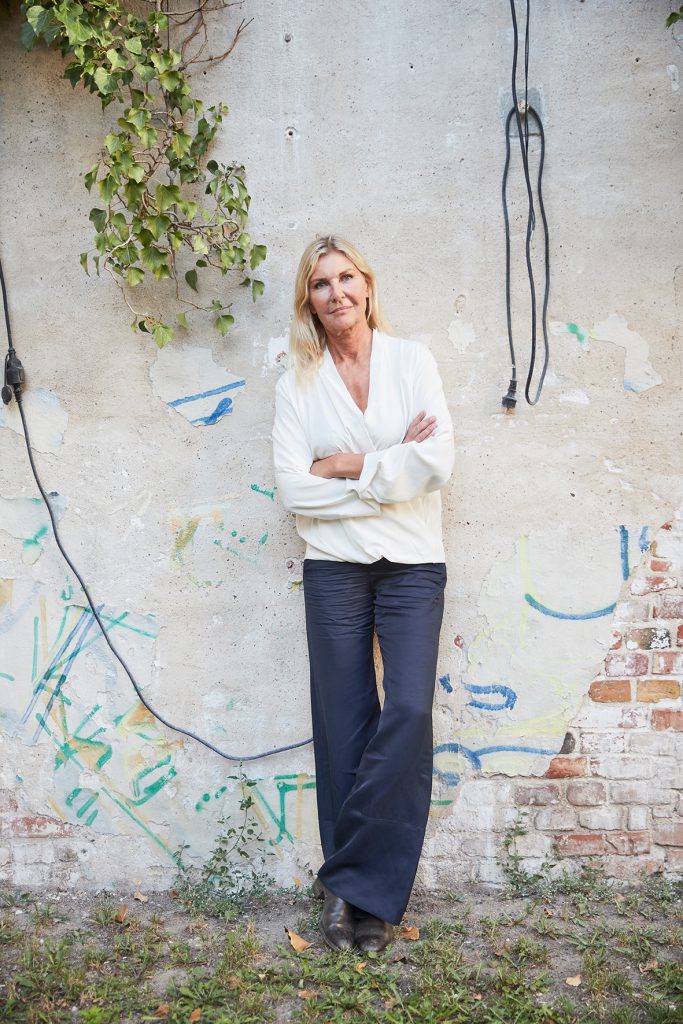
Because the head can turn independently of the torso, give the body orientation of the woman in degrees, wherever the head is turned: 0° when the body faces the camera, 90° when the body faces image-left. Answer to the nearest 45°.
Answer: approximately 0°
